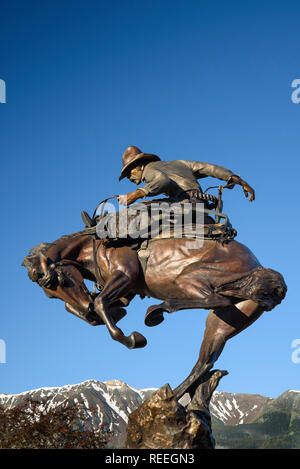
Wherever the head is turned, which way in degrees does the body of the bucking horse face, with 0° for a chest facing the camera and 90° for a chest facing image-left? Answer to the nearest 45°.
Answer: approximately 90°
